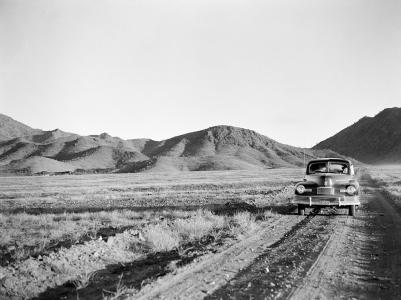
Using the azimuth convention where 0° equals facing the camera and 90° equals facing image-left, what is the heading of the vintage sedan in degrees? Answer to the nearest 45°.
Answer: approximately 0°
